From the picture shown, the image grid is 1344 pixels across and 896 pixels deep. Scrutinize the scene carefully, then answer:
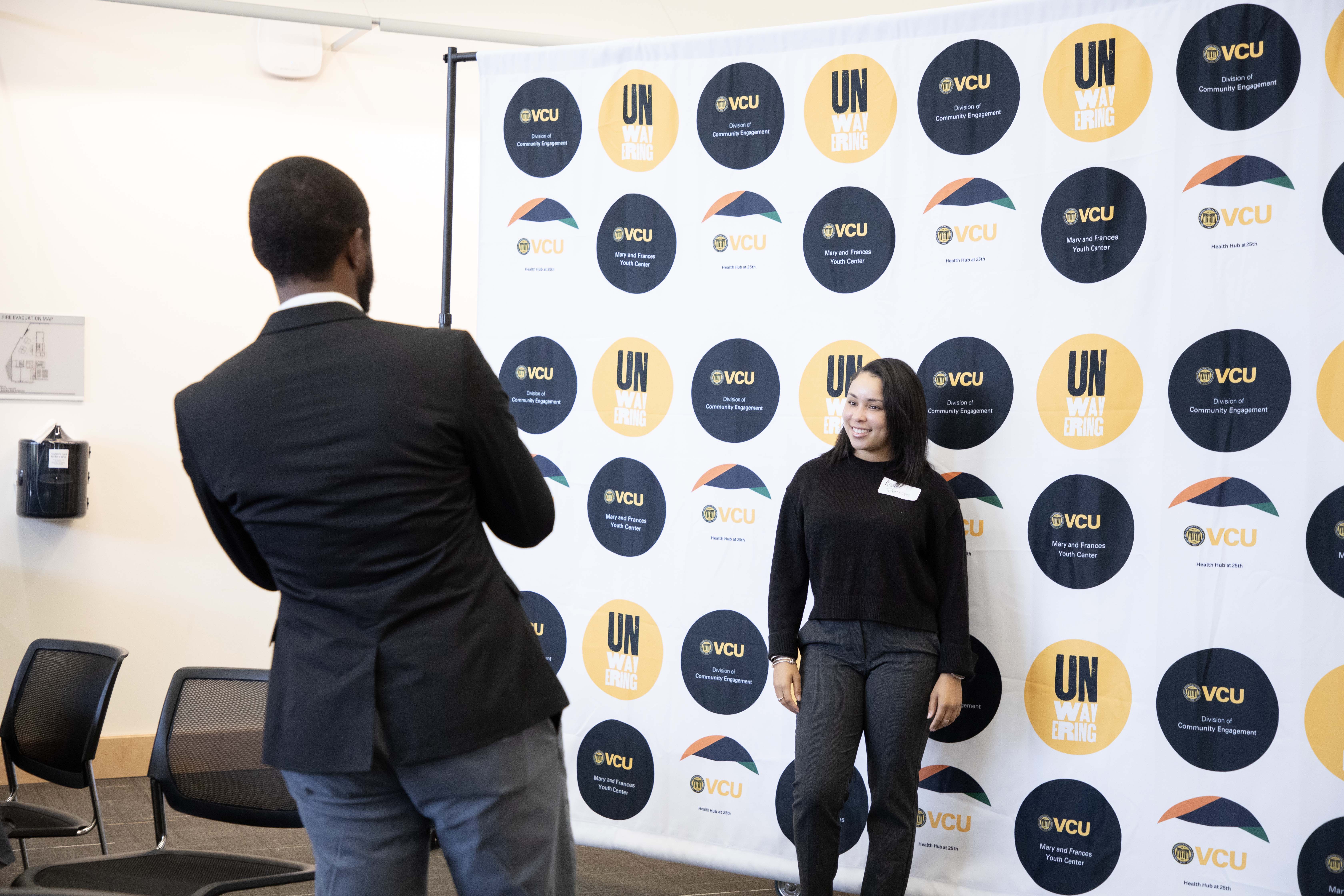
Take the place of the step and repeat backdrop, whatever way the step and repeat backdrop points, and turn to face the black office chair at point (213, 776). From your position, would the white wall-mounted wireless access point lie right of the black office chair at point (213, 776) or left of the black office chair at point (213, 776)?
right

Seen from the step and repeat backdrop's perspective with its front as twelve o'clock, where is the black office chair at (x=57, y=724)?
The black office chair is roughly at 1 o'clock from the step and repeat backdrop.

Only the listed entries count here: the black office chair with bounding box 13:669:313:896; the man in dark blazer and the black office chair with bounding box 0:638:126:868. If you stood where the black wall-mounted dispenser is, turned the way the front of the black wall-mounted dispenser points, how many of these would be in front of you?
3

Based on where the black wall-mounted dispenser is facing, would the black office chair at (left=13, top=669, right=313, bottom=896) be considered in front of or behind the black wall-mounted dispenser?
in front

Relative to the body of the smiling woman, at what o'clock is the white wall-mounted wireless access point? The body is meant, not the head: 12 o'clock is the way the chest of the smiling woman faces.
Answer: The white wall-mounted wireless access point is roughly at 4 o'clock from the smiling woman.

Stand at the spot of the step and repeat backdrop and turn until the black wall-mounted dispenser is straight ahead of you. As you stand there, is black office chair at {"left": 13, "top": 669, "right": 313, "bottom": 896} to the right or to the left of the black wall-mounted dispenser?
left

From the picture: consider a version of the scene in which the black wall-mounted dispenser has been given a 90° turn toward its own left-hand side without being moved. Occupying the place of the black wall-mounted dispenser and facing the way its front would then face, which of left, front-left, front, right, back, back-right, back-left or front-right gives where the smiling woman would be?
front-right

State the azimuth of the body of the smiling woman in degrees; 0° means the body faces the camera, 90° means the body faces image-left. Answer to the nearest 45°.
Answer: approximately 0°

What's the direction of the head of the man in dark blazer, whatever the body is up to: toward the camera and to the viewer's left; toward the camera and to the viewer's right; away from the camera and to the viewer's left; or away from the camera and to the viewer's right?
away from the camera and to the viewer's right
